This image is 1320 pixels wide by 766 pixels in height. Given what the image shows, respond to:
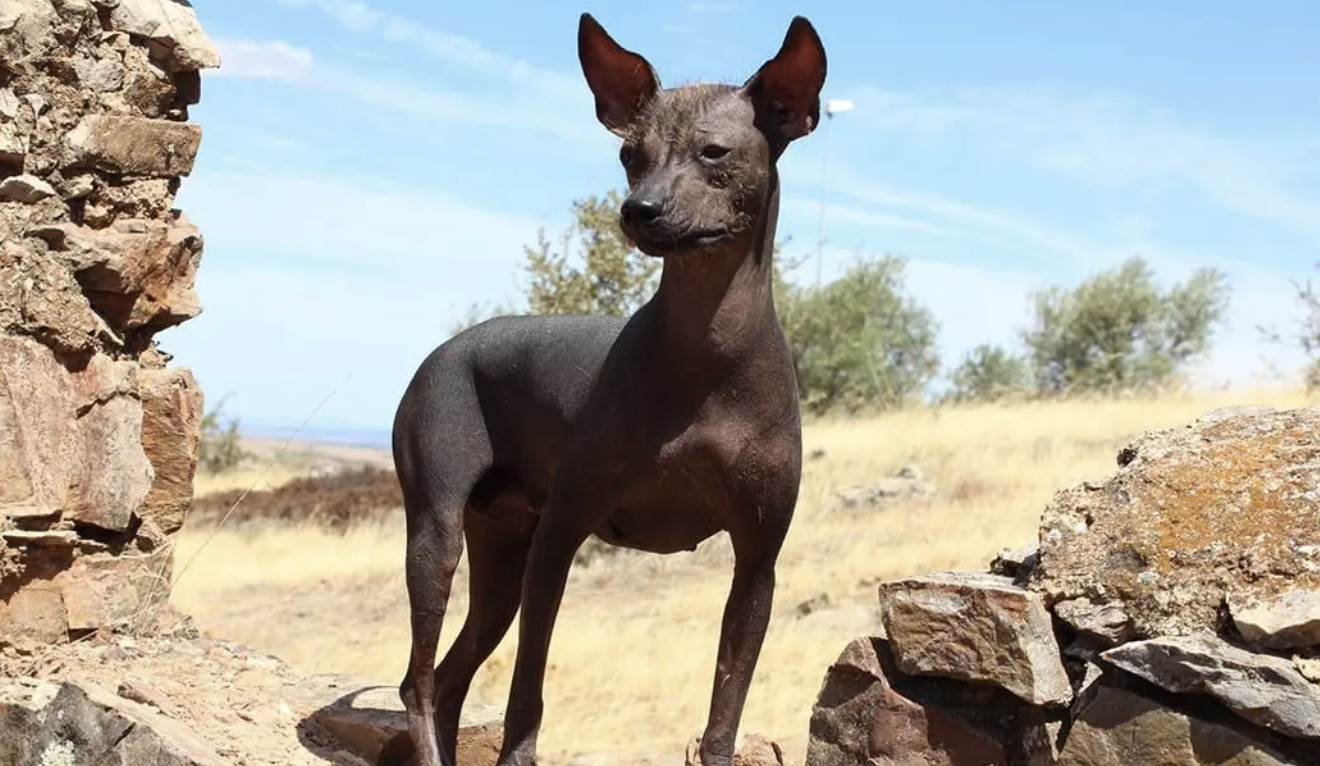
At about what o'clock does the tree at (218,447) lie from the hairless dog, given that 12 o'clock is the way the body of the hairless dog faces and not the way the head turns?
The tree is roughly at 7 o'clock from the hairless dog.

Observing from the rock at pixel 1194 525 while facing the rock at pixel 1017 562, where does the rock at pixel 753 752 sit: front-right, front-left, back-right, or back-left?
front-left

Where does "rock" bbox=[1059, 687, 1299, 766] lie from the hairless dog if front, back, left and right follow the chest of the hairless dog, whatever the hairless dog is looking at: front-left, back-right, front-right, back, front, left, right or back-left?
front-left

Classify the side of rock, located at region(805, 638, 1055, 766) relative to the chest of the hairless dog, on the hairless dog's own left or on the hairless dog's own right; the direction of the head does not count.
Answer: on the hairless dog's own left

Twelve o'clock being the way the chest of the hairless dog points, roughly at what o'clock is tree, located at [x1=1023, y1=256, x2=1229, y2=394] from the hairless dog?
The tree is roughly at 8 o'clock from the hairless dog.

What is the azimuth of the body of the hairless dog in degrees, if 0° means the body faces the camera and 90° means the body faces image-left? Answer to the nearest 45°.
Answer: approximately 315°

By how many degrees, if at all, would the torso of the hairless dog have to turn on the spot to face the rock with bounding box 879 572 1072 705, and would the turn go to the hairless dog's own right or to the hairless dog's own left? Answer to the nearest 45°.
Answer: approximately 90° to the hairless dog's own left

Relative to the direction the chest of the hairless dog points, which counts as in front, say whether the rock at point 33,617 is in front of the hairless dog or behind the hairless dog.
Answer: behind

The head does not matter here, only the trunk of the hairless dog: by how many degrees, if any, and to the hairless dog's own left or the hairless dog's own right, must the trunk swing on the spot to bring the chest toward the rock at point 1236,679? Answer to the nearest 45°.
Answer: approximately 45° to the hairless dog's own left

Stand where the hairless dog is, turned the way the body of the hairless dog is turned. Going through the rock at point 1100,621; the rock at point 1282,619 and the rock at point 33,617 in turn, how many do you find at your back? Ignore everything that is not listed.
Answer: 1

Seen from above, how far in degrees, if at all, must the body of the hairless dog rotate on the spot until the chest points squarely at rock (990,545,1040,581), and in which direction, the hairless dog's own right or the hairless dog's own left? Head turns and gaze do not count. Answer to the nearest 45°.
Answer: approximately 90° to the hairless dog's own left
